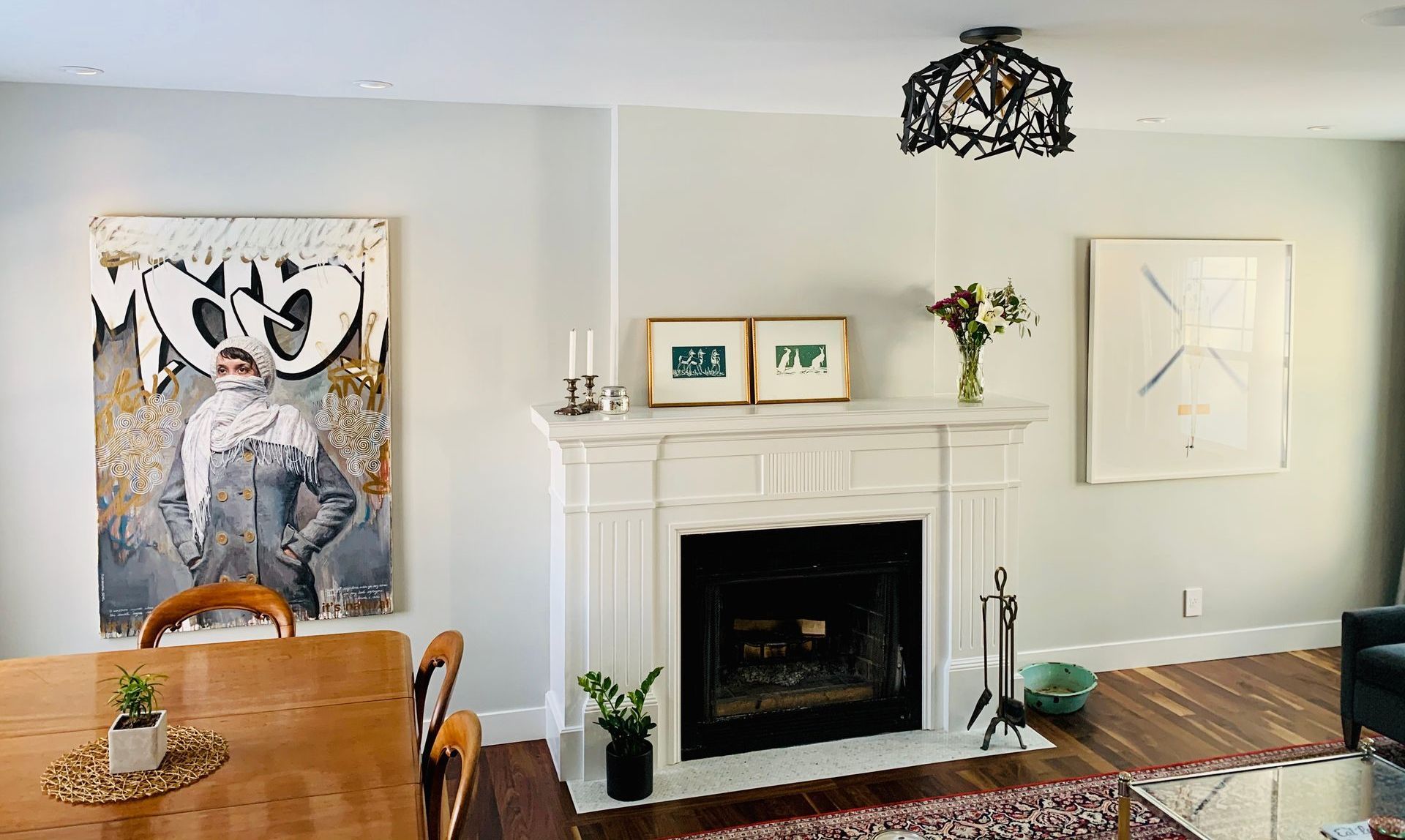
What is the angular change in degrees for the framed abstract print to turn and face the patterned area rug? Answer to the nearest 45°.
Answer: approximately 45° to its right

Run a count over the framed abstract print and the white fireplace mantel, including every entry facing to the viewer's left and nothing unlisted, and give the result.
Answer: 0

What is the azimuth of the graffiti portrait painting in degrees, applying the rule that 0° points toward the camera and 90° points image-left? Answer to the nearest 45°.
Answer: approximately 0°

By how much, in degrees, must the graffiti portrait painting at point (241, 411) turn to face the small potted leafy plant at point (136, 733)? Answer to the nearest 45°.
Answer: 0° — it already faces it

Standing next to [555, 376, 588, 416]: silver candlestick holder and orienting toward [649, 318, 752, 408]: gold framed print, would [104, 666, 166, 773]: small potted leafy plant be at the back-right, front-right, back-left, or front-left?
back-right

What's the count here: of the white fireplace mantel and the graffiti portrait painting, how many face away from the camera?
0

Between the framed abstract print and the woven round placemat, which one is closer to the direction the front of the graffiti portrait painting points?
the woven round placemat

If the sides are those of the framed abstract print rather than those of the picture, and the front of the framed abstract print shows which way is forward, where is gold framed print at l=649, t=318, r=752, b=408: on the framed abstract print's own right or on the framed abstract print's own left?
on the framed abstract print's own right

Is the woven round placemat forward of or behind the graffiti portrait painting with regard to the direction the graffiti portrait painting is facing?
forward

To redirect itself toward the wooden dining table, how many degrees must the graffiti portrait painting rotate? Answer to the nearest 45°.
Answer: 0° — it already faces it

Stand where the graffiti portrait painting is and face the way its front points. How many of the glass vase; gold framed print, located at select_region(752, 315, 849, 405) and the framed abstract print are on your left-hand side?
3

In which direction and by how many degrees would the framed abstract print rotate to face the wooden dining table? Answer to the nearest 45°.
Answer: approximately 90° to its right

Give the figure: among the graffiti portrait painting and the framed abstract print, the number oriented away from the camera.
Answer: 0
